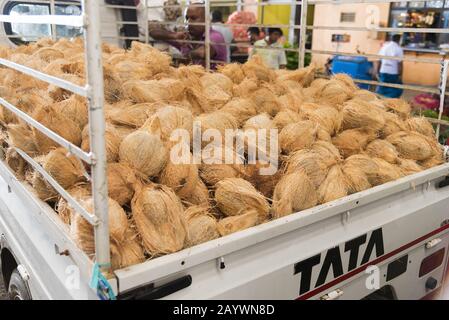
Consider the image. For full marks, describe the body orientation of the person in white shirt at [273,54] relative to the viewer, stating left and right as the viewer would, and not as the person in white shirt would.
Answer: facing the viewer and to the left of the viewer

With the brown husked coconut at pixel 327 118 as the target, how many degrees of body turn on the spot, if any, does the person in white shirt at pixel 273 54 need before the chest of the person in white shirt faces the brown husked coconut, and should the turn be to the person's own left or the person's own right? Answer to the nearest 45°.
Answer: approximately 45° to the person's own left

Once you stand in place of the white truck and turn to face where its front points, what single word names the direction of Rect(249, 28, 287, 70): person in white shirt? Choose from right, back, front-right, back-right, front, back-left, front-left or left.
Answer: front-right

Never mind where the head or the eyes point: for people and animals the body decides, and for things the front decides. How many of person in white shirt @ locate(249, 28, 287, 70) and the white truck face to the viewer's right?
0

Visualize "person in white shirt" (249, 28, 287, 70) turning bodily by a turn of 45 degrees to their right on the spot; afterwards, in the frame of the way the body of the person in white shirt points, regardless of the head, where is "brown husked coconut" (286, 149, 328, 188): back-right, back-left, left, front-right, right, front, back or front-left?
left

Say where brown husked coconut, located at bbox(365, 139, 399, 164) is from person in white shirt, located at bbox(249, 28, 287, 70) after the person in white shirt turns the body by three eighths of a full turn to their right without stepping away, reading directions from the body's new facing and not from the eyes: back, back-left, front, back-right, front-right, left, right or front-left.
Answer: back

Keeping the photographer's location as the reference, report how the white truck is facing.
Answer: facing away from the viewer and to the left of the viewer

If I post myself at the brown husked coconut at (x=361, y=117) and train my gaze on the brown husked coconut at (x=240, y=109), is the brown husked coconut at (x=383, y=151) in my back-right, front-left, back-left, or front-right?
back-left
